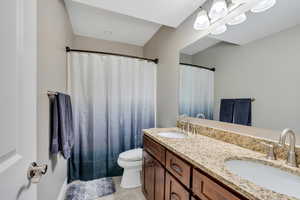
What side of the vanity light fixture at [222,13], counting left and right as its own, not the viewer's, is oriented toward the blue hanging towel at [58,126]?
front

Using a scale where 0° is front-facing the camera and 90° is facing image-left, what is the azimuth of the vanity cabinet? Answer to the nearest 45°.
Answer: approximately 45°

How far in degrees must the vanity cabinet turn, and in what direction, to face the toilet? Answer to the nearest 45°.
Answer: approximately 90° to its right

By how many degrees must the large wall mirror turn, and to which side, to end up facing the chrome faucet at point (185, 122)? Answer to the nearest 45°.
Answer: approximately 90° to its right

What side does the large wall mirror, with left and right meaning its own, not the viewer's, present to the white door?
front

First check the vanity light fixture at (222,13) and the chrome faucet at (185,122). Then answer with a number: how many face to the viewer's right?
0

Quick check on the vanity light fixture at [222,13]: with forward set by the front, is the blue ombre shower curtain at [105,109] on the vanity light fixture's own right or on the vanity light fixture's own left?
on the vanity light fixture's own right

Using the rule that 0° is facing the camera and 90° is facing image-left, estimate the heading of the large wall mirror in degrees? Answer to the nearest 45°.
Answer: approximately 45°

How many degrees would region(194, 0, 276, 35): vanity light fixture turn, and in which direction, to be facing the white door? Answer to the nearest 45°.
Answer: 0° — it already faces it
